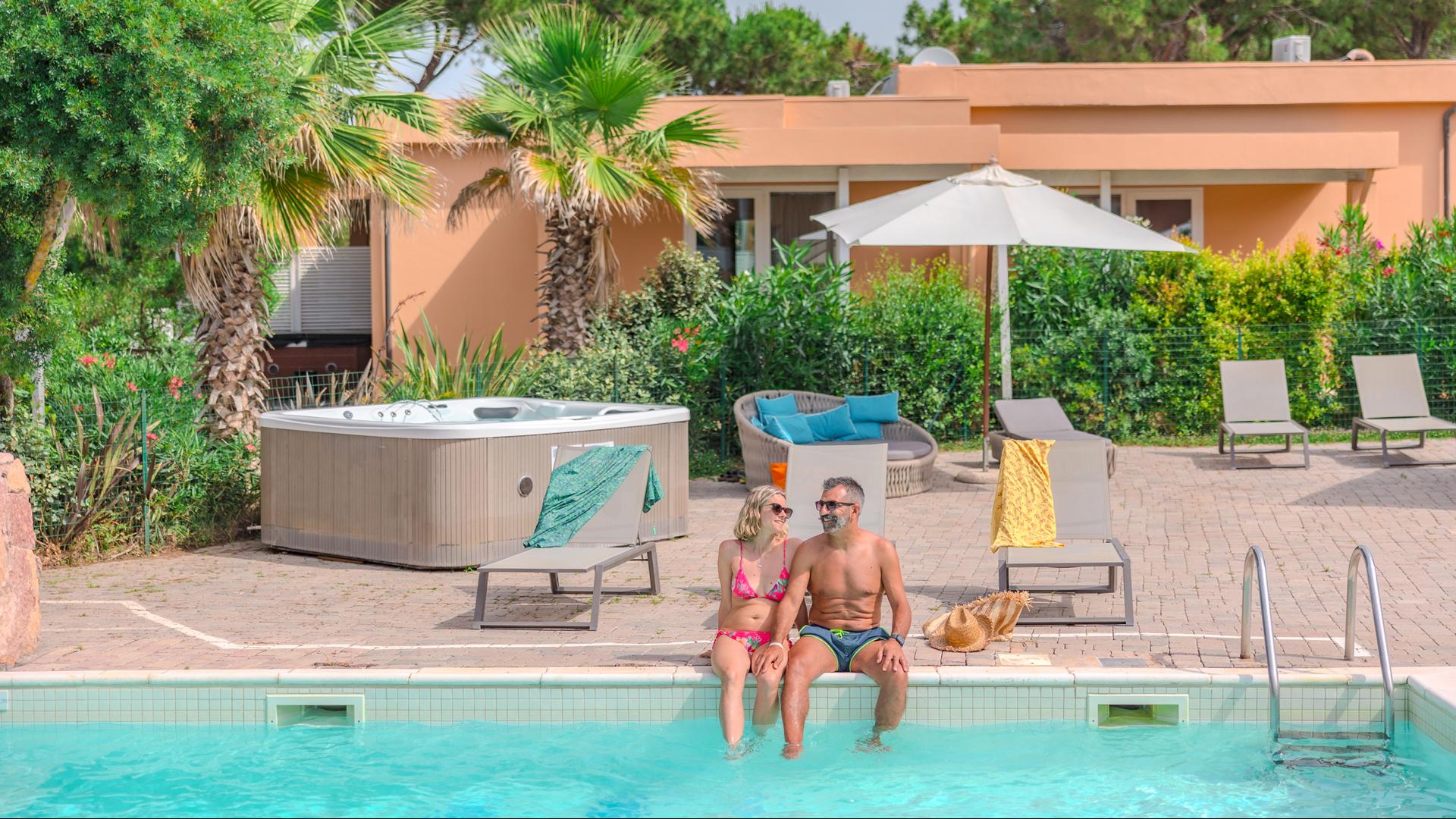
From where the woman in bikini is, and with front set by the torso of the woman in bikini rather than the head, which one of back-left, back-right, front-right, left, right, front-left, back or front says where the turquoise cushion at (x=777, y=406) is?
back

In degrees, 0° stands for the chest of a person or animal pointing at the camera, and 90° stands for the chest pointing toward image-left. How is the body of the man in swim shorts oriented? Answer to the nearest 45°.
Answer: approximately 0°

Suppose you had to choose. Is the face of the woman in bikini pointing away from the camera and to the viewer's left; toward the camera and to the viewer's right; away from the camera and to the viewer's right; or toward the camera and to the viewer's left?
toward the camera and to the viewer's right

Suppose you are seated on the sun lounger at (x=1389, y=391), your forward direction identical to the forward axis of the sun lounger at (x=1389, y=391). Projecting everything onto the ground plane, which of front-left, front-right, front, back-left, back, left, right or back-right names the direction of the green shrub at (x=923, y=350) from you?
back-right

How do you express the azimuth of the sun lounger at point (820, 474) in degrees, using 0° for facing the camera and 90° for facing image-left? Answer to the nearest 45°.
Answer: approximately 0°

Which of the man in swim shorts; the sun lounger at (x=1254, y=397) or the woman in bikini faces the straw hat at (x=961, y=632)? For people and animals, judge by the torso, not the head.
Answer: the sun lounger

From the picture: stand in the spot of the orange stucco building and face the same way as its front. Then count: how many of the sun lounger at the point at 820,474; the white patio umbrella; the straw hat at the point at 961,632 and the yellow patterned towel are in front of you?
4

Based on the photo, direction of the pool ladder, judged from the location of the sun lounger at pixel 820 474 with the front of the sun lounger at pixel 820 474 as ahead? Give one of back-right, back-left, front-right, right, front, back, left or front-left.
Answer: front-left

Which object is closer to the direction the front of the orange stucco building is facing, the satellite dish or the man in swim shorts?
the man in swim shorts

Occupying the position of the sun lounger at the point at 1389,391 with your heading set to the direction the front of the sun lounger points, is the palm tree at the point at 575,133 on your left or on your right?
on your right
